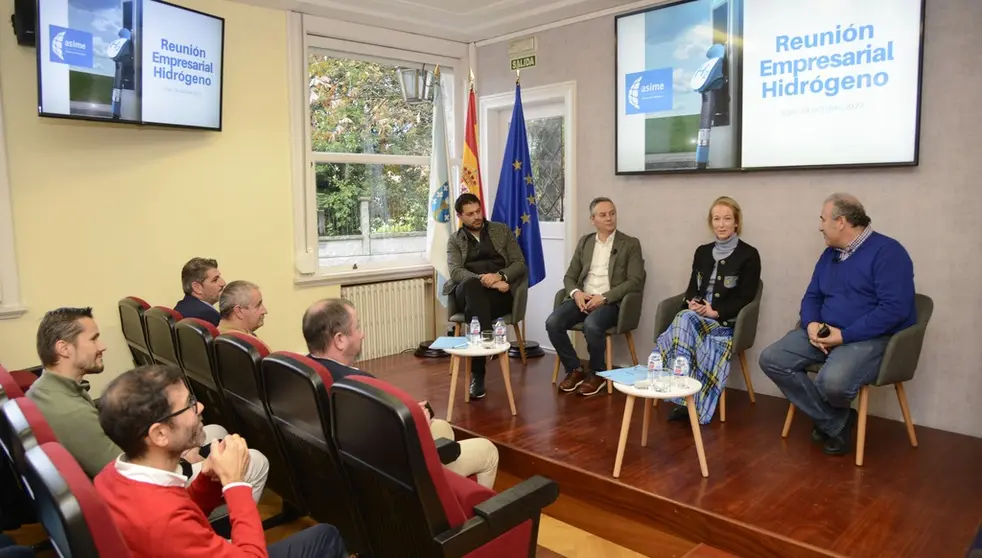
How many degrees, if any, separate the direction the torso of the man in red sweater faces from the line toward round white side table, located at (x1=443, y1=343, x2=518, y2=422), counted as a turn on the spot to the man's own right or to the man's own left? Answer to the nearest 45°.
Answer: approximately 45° to the man's own left

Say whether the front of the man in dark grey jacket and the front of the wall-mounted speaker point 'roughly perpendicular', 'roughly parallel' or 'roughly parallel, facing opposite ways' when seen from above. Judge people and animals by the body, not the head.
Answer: roughly perpendicular

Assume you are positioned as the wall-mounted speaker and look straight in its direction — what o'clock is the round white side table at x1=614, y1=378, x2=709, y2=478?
The round white side table is roughly at 12 o'clock from the wall-mounted speaker.

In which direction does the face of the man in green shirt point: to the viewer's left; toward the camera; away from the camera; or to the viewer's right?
to the viewer's right

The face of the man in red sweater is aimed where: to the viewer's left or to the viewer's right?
to the viewer's right

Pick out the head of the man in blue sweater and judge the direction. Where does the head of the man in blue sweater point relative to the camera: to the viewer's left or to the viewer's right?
to the viewer's left

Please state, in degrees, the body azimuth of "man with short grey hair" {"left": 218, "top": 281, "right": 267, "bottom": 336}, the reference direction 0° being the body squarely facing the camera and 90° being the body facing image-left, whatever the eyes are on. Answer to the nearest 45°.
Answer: approximately 270°
